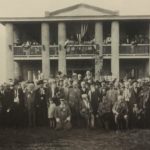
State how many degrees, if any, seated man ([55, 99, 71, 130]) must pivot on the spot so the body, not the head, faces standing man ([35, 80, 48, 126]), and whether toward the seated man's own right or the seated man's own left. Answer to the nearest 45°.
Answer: approximately 135° to the seated man's own right

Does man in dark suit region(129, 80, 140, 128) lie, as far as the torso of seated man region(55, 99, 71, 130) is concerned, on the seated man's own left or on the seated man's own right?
on the seated man's own left

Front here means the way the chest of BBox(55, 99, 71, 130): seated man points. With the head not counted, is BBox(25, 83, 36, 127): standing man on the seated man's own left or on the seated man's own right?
on the seated man's own right

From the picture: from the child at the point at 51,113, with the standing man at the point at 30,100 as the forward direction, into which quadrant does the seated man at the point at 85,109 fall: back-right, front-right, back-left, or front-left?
back-right

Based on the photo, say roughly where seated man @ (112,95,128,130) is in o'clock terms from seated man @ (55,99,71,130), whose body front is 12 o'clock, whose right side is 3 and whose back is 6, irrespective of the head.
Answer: seated man @ (112,95,128,130) is roughly at 9 o'clock from seated man @ (55,99,71,130).

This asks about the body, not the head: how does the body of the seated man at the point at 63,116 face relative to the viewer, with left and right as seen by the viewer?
facing the viewer

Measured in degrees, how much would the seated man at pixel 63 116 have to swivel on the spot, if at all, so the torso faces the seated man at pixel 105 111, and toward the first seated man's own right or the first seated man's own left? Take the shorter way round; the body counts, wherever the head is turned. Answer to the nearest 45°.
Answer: approximately 90° to the first seated man's own left
